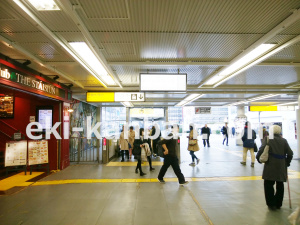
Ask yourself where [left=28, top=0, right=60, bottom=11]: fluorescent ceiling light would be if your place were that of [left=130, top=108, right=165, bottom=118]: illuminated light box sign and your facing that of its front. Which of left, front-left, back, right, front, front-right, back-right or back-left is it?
front

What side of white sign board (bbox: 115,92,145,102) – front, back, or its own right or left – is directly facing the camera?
front

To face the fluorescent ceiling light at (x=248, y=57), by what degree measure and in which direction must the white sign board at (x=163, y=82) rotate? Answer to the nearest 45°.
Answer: approximately 90° to its left

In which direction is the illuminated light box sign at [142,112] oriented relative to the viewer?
toward the camera

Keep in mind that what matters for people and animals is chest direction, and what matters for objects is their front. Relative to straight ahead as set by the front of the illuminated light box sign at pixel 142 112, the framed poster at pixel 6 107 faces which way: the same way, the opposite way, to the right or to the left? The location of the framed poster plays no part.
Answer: to the left

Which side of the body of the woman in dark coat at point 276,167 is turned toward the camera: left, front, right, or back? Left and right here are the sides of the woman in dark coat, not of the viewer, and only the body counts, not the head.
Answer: back

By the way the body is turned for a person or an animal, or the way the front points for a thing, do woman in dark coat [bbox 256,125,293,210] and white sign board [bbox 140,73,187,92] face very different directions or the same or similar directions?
very different directions

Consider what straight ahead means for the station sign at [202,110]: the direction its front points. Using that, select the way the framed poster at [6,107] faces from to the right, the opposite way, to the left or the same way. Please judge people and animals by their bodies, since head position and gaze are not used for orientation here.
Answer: to the left

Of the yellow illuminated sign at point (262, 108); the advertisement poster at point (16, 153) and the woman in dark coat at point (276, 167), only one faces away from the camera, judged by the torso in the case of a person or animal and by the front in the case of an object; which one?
the woman in dark coat

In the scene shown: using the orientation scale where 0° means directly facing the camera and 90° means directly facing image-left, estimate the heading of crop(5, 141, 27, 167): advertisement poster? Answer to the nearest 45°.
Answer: approximately 0°

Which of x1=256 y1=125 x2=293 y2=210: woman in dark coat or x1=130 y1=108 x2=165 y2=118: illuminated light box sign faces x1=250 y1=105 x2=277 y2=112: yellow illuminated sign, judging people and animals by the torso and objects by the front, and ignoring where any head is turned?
the woman in dark coat

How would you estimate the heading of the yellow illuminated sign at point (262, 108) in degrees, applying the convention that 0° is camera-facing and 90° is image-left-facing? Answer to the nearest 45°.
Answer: approximately 0°

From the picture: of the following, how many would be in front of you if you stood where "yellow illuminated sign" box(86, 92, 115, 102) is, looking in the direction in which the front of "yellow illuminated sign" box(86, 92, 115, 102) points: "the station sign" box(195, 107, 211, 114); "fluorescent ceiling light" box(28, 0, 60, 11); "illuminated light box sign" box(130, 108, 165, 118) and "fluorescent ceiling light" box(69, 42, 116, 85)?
2
